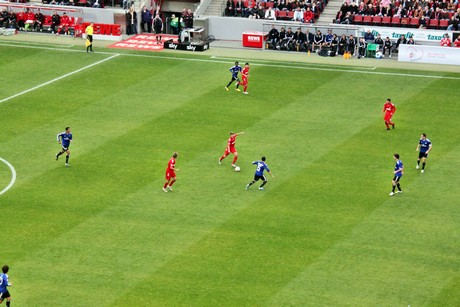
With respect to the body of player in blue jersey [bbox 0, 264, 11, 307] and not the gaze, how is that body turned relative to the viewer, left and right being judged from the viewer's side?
facing away from the viewer and to the right of the viewer
